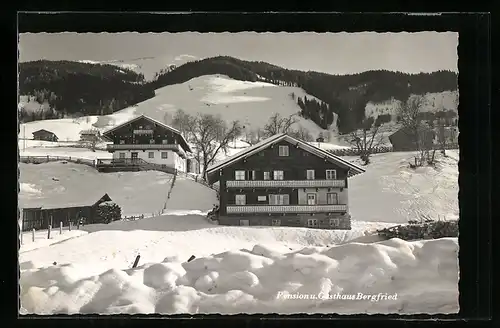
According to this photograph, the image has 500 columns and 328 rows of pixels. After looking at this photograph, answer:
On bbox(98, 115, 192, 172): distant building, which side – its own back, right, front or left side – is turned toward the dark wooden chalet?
front

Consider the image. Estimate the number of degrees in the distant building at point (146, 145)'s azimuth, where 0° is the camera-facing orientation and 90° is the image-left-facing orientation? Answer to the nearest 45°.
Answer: approximately 0°

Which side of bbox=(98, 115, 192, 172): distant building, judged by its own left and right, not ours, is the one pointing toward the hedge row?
front

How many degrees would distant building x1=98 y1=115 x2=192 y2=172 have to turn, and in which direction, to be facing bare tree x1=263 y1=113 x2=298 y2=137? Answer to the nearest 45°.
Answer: approximately 90° to its left

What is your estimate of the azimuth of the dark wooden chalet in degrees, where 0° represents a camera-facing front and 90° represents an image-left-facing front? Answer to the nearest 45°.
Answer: approximately 0°

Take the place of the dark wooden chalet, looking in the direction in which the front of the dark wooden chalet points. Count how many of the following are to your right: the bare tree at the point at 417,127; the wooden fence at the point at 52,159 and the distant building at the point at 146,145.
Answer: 2

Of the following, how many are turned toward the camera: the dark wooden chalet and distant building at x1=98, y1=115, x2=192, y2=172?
2
